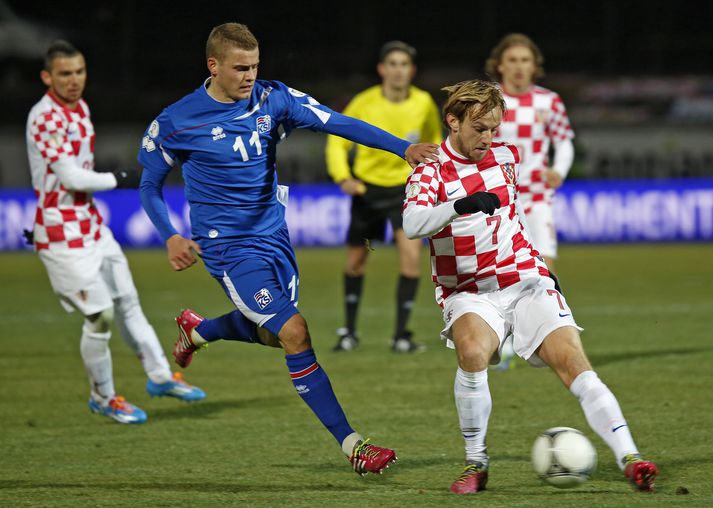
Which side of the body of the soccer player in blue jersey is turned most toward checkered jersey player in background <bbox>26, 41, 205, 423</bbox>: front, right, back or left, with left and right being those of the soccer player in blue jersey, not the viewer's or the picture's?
back

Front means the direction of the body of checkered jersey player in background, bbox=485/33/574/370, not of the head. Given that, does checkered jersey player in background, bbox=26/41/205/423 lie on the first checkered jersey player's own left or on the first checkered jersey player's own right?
on the first checkered jersey player's own right

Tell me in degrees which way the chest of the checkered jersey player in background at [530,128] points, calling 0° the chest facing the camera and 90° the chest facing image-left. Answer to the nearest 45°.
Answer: approximately 0°

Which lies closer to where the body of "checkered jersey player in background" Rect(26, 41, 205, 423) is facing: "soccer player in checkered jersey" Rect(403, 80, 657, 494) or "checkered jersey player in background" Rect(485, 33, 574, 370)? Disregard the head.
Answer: the soccer player in checkered jersey

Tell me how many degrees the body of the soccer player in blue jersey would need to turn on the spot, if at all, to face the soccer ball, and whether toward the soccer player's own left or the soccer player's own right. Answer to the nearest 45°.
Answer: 0° — they already face it

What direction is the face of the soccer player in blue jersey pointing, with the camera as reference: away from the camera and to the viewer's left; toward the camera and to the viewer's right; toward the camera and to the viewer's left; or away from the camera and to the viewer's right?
toward the camera and to the viewer's right

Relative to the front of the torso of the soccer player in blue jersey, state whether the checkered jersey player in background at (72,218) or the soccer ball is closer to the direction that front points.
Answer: the soccer ball
